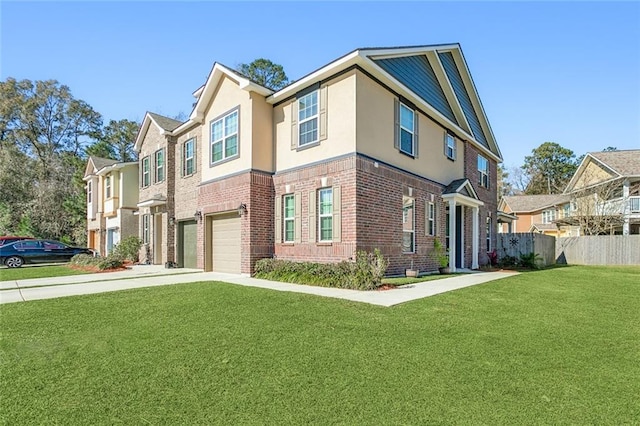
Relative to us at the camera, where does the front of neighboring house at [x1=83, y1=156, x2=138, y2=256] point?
facing the viewer and to the left of the viewer

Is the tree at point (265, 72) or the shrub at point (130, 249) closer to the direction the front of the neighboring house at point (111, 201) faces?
the shrub

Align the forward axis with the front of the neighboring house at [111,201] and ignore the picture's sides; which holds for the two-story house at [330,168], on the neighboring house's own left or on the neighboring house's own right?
on the neighboring house's own left

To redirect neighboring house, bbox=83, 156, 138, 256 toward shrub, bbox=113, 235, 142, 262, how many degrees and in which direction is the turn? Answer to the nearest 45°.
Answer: approximately 45° to its left
